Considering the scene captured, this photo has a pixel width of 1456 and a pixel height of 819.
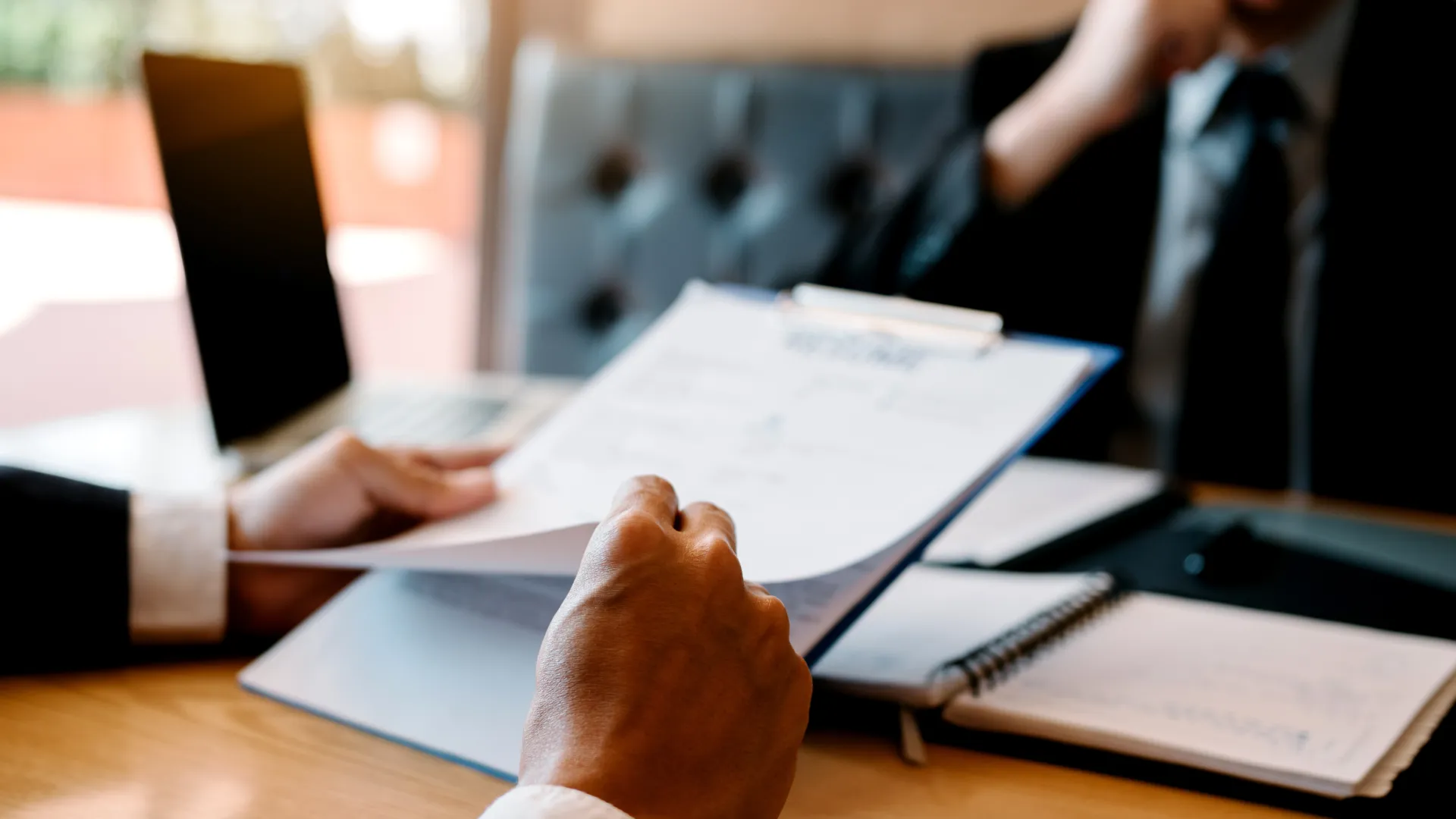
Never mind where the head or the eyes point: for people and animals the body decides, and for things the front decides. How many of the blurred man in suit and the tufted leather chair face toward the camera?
2

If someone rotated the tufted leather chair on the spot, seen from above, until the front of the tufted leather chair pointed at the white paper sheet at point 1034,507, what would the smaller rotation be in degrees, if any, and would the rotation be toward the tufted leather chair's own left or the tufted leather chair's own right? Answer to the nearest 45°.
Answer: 0° — it already faces it

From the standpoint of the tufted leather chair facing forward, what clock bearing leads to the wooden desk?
The wooden desk is roughly at 12 o'clock from the tufted leather chair.

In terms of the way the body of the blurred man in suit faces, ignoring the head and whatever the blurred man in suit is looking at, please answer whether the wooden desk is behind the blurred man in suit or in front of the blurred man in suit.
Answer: in front

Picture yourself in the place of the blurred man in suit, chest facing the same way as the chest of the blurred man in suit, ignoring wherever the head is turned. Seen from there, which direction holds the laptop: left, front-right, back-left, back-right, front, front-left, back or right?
front-right
